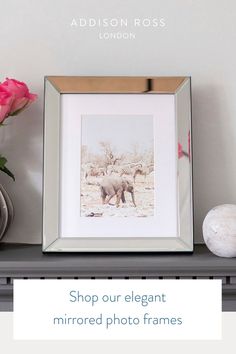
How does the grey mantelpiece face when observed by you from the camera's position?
facing the viewer

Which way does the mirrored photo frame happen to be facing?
toward the camera
